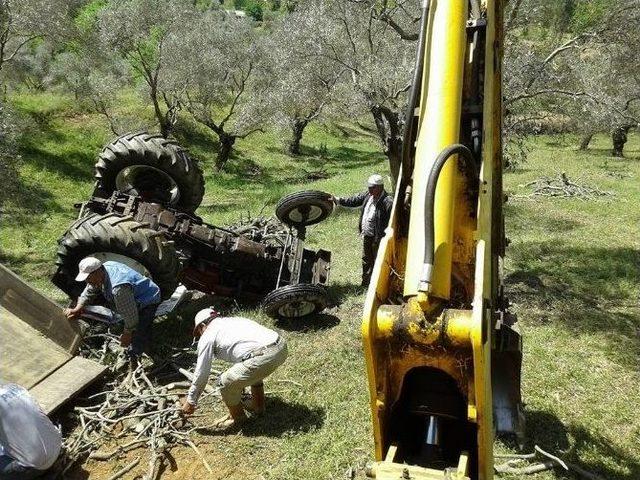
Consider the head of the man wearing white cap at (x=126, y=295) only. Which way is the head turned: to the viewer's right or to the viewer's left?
to the viewer's left

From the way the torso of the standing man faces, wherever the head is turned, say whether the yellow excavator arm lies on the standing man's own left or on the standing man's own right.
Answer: on the standing man's own left

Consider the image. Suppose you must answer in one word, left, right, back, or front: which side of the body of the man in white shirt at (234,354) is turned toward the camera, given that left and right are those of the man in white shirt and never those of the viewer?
left

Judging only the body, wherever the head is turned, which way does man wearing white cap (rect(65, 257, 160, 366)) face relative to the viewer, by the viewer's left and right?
facing to the left of the viewer

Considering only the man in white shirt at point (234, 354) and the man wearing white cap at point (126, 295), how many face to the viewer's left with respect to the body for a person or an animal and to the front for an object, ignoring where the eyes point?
2

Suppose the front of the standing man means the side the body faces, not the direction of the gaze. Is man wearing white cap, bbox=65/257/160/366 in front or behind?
in front

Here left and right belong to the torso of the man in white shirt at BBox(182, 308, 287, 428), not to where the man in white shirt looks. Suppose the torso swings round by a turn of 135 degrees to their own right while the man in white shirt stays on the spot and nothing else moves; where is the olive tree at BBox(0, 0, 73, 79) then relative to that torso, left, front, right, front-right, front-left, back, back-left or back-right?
left
